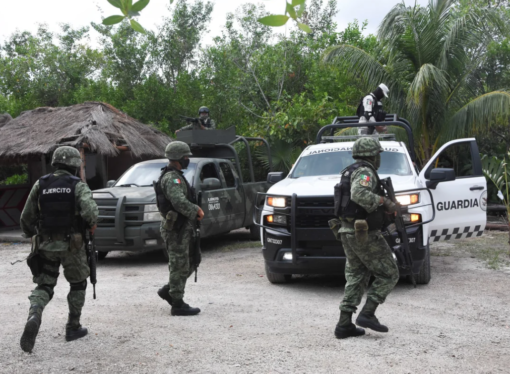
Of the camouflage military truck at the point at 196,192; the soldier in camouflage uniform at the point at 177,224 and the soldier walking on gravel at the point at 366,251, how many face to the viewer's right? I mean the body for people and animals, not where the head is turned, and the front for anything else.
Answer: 2

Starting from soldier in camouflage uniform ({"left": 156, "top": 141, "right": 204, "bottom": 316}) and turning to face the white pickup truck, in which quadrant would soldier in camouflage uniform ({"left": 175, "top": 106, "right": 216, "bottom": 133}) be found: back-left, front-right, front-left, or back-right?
front-left

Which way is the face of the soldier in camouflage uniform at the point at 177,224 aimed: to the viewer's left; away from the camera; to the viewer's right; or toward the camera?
to the viewer's right

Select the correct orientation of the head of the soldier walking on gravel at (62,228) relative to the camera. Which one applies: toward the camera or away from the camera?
away from the camera

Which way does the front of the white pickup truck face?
toward the camera

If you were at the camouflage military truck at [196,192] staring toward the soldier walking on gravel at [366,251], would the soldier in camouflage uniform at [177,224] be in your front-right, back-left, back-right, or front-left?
front-right

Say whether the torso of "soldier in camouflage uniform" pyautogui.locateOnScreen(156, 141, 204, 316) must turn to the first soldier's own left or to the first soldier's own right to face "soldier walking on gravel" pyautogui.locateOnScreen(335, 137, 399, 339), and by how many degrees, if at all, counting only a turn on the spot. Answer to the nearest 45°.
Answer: approximately 45° to the first soldier's own right

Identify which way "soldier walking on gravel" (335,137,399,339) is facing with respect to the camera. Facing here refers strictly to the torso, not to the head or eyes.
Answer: to the viewer's right

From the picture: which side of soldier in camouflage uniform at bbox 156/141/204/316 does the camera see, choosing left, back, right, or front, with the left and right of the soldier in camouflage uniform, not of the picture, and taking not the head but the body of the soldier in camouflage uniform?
right

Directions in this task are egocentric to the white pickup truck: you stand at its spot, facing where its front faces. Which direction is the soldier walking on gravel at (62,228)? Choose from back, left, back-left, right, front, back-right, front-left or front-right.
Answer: front-right

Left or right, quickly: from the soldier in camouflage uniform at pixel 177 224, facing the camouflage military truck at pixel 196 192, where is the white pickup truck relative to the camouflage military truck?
right

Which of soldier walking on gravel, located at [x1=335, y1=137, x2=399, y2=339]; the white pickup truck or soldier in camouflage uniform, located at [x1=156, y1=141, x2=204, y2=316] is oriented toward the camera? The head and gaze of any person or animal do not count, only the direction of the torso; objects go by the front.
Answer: the white pickup truck

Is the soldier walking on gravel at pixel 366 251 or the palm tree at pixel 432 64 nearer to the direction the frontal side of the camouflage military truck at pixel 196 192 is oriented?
the soldier walking on gravel

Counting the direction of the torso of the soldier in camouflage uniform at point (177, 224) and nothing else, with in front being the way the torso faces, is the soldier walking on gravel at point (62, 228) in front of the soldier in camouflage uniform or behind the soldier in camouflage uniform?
behind

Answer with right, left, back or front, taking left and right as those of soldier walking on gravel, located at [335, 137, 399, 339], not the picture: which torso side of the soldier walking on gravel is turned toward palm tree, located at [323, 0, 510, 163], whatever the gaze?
left
